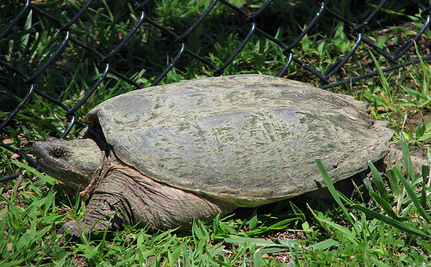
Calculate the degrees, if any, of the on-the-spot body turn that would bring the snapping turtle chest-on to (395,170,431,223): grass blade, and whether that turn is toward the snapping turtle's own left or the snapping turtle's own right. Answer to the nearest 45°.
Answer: approximately 180°

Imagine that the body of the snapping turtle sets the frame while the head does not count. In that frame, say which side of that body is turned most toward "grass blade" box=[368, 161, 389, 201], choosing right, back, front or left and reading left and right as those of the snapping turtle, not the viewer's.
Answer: back

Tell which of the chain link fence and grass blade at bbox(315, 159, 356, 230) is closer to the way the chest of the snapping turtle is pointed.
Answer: the chain link fence

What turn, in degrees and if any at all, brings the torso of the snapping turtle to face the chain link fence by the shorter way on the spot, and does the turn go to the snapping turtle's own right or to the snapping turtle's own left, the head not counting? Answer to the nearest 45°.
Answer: approximately 90° to the snapping turtle's own right

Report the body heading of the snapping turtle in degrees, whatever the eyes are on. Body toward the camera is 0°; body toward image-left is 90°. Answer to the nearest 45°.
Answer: approximately 90°
